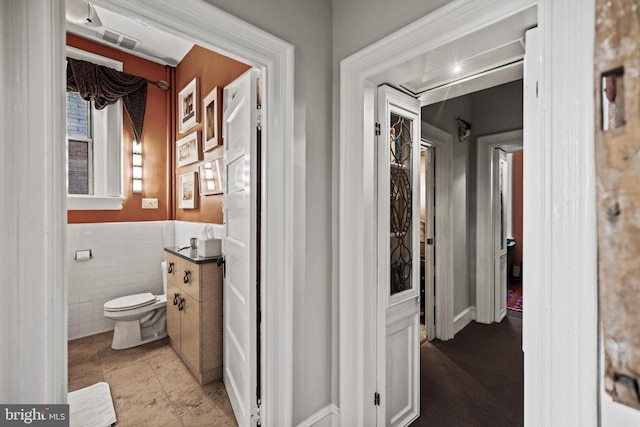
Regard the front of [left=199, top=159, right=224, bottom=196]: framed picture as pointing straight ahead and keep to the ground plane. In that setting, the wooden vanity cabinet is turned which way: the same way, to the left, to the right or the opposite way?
the same way

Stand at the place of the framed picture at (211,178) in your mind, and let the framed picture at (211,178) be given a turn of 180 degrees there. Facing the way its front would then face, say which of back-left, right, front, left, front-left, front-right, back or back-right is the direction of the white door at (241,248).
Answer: back-right

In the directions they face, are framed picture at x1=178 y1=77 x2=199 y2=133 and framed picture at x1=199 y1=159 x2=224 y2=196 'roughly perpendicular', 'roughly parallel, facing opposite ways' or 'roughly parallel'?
roughly parallel

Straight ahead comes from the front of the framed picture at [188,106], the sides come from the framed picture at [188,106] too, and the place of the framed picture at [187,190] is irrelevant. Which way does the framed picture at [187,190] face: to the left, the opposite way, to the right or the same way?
the same way

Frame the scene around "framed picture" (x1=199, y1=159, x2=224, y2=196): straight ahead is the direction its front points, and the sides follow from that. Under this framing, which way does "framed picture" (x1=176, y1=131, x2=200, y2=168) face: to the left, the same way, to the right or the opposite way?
the same way

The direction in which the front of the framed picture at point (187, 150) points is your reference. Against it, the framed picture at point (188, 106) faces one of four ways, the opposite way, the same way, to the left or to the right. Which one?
the same way

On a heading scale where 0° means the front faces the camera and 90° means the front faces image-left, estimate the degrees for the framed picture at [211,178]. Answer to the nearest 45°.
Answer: approximately 45°

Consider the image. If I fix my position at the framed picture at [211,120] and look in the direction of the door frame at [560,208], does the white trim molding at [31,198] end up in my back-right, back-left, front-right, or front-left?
front-right

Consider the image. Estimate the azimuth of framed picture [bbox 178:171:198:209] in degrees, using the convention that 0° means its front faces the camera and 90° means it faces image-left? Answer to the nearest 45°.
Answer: approximately 45°

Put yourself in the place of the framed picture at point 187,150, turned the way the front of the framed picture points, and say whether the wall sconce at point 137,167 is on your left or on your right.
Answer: on your right

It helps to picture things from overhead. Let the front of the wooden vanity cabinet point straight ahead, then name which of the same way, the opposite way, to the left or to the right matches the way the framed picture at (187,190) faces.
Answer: the same way

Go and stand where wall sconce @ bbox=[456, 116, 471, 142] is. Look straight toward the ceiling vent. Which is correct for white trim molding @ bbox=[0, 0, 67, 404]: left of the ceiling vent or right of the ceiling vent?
left

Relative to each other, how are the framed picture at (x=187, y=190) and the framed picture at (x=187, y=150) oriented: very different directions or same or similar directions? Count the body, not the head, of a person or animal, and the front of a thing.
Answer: same or similar directions

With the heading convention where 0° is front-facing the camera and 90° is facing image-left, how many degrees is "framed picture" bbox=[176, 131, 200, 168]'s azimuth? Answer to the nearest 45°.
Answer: approximately 45°

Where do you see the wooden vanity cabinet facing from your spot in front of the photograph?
facing the viewer and to the left of the viewer

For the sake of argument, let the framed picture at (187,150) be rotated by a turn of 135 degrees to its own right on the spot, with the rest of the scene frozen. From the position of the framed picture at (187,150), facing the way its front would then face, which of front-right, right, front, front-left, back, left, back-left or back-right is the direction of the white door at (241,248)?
back
